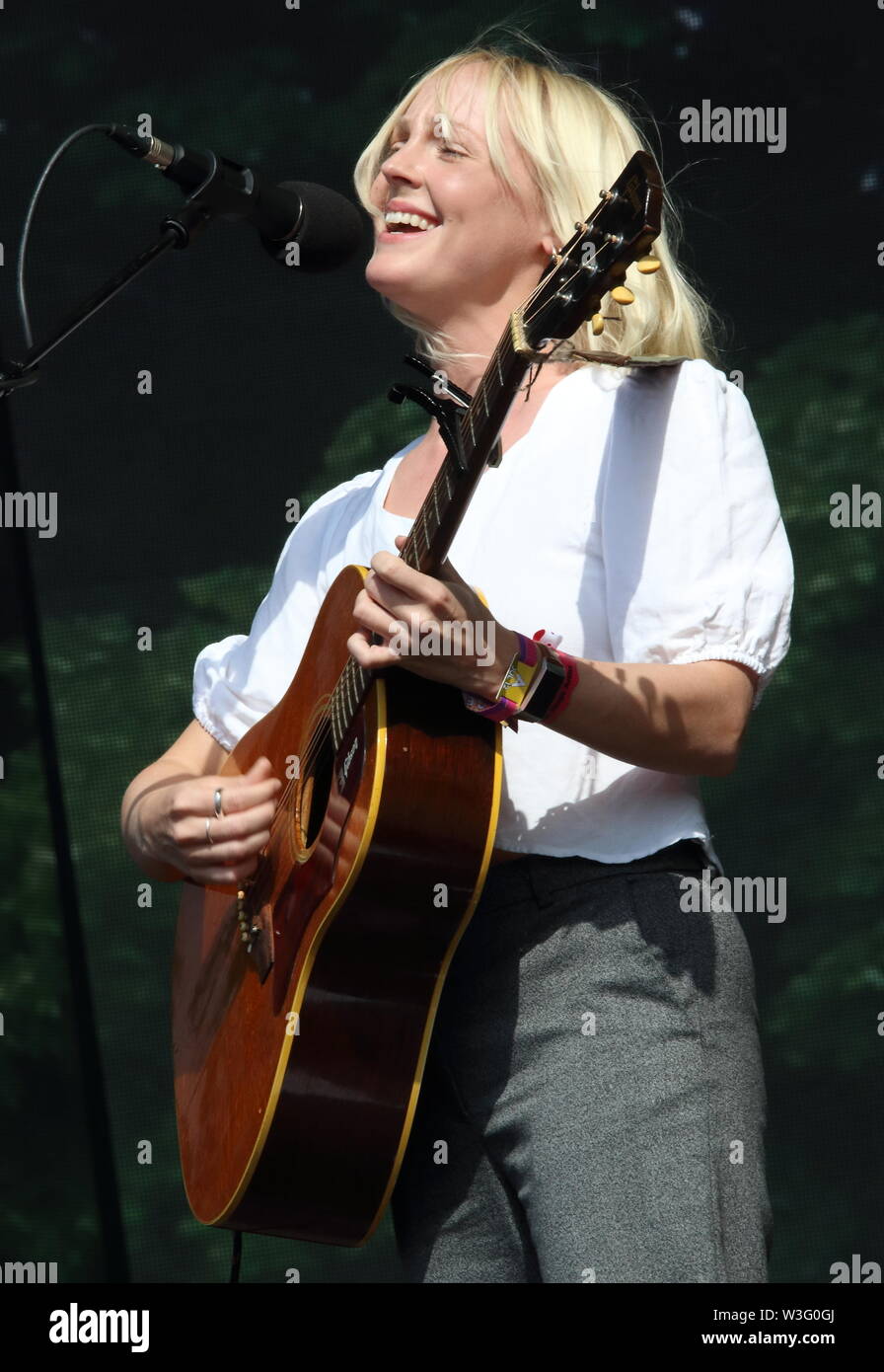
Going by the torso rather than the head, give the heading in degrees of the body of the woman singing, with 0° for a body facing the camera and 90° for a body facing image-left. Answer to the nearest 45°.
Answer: approximately 45°

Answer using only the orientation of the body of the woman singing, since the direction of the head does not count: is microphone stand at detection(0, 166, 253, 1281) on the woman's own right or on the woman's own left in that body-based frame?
on the woman's own right
